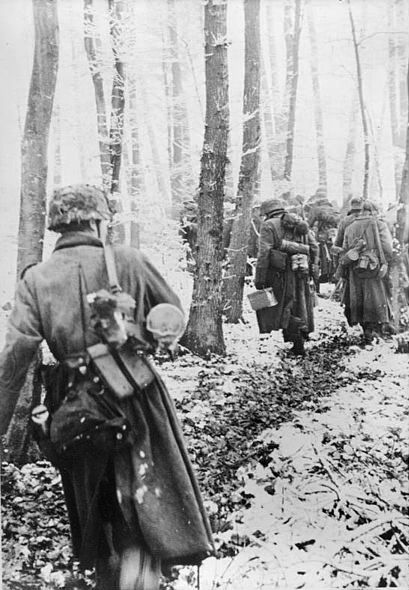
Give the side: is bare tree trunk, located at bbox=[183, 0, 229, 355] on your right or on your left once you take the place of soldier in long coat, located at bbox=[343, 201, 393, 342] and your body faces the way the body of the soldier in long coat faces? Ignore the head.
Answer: on your left

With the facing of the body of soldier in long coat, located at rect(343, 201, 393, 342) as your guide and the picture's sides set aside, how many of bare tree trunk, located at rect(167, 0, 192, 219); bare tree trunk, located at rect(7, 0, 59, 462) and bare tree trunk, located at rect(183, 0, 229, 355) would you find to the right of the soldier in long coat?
0

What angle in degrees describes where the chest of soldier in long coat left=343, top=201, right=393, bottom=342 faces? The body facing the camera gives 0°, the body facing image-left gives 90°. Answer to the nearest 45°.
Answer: approximately 180°

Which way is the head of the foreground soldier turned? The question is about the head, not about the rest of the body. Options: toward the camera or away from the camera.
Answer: away from the camera

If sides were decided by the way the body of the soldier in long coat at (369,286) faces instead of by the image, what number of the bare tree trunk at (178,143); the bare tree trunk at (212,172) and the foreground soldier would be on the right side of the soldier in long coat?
0

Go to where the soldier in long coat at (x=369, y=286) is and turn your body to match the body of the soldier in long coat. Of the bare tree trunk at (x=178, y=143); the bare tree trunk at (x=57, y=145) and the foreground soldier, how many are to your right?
0
